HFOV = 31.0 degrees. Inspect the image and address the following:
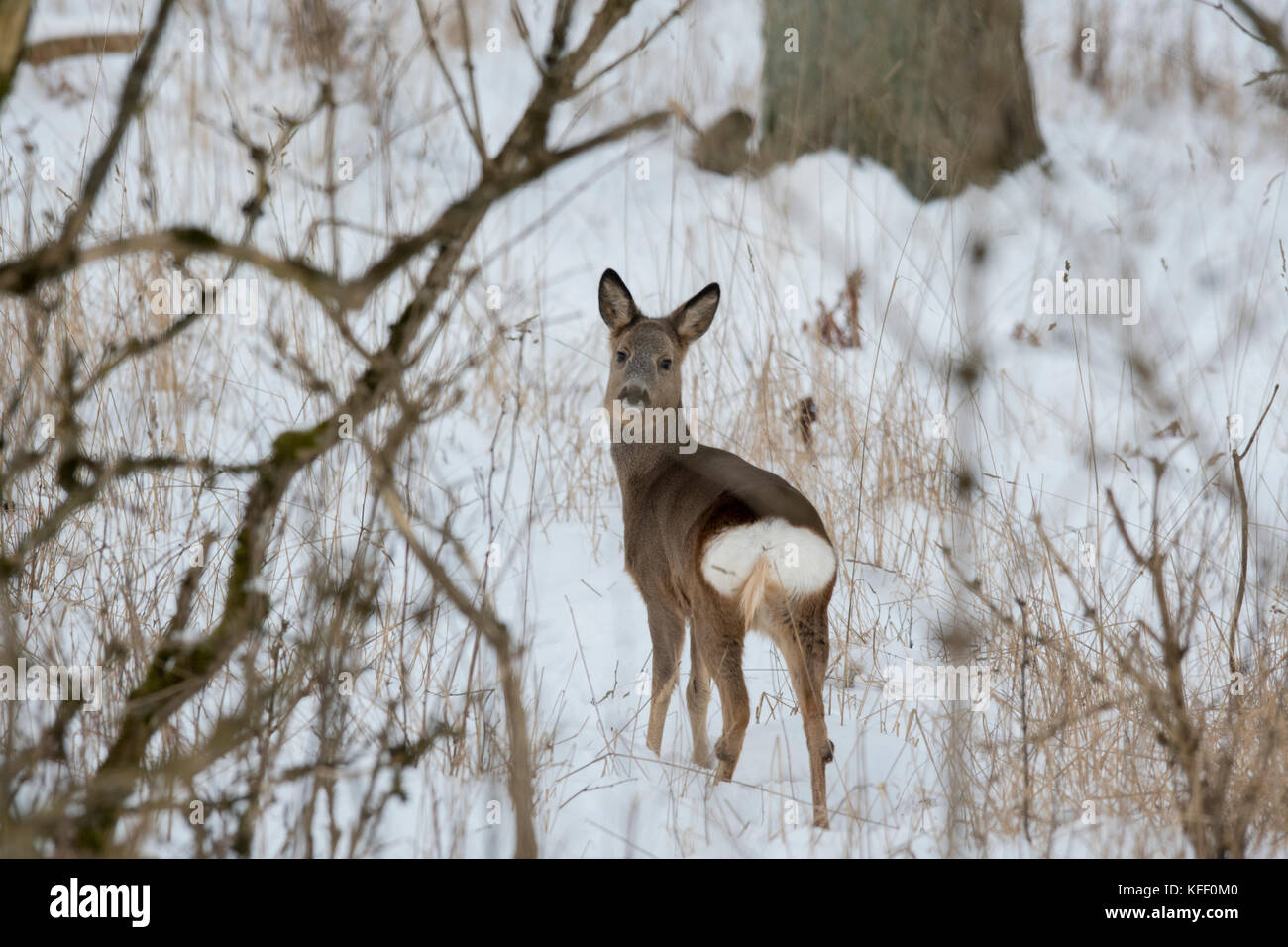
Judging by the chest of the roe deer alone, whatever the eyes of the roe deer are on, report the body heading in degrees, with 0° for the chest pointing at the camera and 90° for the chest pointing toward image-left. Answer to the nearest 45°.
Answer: approximately 135°
